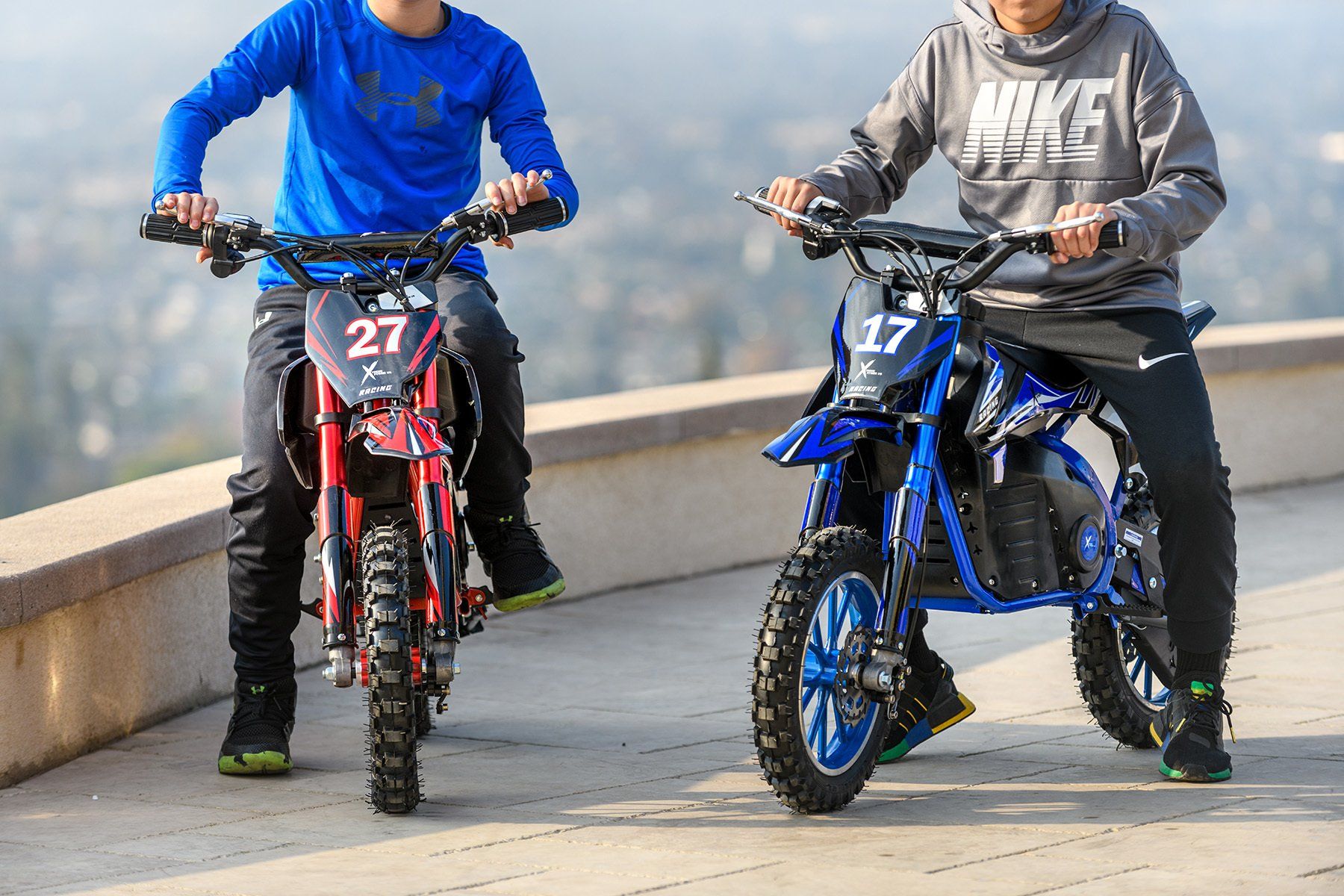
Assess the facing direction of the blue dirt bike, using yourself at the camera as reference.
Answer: facing the viewer and to the left of the viewer

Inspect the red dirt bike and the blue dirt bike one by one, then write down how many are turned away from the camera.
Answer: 0

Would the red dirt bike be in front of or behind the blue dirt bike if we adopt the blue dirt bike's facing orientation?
in front

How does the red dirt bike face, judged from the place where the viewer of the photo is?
facing the viewer

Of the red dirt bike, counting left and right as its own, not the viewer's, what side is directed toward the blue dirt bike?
left
